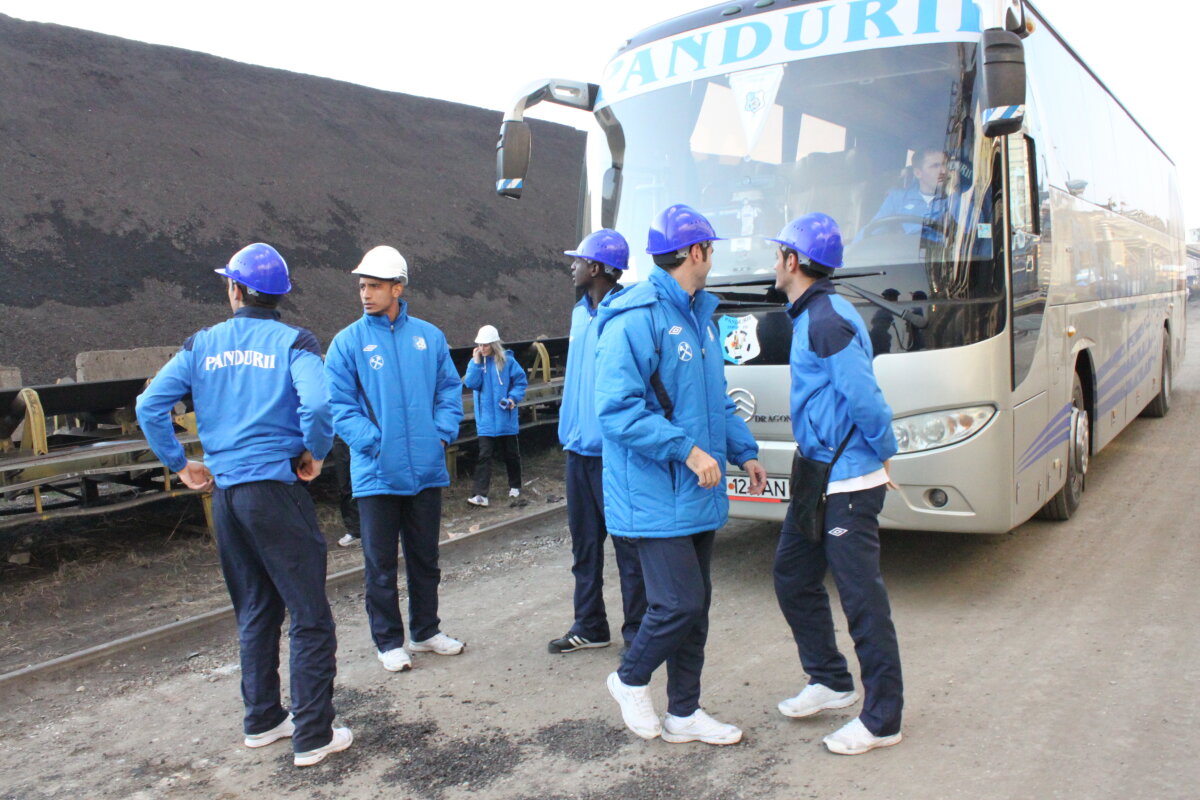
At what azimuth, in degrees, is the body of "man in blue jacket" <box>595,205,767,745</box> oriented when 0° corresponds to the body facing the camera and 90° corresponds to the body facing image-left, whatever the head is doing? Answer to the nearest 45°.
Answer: approximately 315°

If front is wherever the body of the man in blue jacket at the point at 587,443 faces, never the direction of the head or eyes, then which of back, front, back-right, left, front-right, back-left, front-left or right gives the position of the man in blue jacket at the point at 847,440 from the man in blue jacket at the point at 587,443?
back-left

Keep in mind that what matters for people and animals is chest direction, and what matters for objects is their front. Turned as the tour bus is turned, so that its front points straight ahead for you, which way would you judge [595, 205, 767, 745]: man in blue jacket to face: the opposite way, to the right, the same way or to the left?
to the left

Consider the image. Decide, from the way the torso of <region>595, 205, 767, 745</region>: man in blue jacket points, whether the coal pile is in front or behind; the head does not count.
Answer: behind

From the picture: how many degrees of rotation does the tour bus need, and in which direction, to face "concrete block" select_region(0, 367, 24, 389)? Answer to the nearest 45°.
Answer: approximately 45° to its right

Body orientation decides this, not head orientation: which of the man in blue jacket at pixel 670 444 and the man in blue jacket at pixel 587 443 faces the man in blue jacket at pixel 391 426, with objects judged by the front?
the man in blue jacket at pixel 587 443

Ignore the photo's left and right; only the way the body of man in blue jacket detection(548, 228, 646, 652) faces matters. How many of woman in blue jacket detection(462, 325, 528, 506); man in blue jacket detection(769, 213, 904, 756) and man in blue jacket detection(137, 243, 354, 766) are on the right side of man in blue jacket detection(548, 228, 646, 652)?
1

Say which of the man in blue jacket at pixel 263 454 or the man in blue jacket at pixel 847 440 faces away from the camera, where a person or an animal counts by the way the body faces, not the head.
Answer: the man in blue jacket at pixel 263 454

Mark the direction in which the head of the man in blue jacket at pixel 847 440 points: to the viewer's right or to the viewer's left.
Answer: to the viewer's left

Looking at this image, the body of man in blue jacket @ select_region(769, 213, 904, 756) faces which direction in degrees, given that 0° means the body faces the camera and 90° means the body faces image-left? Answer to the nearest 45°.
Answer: approximately 90°

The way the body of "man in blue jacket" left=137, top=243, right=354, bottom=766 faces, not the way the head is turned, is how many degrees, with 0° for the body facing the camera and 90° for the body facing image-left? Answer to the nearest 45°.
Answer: approximately 180°
